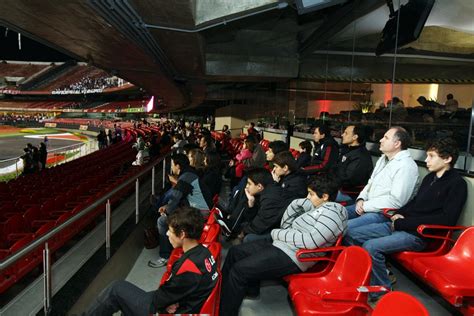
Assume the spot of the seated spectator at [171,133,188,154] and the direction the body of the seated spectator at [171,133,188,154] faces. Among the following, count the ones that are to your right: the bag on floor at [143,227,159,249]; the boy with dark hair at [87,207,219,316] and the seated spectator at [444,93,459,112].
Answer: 0

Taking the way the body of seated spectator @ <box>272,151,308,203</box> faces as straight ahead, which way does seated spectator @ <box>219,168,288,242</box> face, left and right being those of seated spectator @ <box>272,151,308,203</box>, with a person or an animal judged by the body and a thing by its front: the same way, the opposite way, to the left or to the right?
the same way

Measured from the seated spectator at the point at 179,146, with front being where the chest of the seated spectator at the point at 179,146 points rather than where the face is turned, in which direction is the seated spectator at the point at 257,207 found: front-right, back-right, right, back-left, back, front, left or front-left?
left

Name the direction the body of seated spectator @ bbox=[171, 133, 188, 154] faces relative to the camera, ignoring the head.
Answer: to the viewer's left

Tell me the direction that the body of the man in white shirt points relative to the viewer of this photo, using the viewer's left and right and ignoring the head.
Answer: facing to the left of the viewer

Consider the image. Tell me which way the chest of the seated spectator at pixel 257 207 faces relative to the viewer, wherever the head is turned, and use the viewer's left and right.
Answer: facing to the left of the viewer

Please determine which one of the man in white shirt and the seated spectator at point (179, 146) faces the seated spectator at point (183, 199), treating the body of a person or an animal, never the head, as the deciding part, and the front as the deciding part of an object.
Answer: the man in white shirt

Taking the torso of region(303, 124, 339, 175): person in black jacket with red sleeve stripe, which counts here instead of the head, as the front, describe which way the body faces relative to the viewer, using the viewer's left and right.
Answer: facing to the left of the viewer

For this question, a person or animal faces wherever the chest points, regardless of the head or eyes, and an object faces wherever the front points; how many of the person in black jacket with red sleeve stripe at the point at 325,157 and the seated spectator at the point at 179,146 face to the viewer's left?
2

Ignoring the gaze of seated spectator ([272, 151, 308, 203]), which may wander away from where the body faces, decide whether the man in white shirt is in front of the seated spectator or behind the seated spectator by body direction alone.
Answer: behind

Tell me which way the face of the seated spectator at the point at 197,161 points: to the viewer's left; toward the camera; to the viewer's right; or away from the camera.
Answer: to the viewer's left

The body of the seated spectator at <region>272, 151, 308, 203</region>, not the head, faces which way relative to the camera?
to the viewer's left

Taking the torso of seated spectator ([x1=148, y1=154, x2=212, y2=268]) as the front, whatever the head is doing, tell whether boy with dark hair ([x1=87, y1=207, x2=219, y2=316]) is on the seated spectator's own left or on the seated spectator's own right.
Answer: on the seated spectator's own left

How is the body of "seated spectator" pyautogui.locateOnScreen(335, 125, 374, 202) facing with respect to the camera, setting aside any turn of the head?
to the viewer's left

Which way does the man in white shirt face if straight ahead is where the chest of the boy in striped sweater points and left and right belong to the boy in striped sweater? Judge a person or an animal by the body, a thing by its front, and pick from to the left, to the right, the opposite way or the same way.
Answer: the same way

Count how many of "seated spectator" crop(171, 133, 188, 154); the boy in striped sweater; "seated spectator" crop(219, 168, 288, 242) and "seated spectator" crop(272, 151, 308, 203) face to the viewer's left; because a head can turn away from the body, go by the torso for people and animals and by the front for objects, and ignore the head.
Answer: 4

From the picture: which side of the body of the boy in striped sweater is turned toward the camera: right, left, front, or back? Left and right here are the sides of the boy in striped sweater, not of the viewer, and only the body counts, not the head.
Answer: left

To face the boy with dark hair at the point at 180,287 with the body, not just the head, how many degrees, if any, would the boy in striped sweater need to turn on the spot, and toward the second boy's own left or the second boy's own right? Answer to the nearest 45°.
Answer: approximately 45° to the second boy's own left

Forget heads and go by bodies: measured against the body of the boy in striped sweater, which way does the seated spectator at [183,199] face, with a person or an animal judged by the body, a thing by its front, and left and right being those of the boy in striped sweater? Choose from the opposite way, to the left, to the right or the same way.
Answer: the same way

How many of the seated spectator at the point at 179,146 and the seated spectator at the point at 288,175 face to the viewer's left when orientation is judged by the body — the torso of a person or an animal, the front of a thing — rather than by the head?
2
